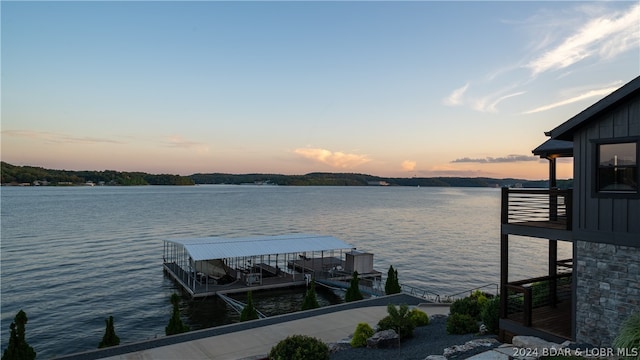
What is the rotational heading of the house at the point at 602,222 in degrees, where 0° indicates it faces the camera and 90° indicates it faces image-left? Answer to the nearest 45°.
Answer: approximately 90°

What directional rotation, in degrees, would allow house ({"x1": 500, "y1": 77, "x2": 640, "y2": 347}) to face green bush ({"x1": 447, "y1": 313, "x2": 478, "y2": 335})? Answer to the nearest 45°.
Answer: approximately 45° to its right

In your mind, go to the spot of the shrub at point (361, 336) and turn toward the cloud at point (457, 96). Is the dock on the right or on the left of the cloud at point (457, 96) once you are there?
left

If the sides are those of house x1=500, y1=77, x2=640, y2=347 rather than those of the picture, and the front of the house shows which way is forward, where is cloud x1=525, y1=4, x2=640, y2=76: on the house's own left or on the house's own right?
on the house's own right

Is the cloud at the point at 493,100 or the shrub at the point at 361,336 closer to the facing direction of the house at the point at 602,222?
the shrub

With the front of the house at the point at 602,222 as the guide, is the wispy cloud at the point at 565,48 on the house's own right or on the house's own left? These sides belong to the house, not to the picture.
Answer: on the house's own right

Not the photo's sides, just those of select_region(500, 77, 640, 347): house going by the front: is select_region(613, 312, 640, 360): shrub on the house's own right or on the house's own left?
on the house's own left

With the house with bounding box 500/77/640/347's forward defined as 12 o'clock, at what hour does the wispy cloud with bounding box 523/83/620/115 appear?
The wispy cloud is roughly at 3 o'clock from the house.

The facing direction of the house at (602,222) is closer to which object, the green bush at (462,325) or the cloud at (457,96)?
the green bush

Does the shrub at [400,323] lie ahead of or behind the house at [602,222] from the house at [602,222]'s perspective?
ahead

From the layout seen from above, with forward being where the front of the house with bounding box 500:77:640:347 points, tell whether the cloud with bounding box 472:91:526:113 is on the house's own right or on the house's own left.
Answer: on the house's own right

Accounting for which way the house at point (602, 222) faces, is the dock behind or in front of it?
in front

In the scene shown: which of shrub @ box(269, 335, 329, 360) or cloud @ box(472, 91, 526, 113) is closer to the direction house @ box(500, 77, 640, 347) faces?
the shrub
